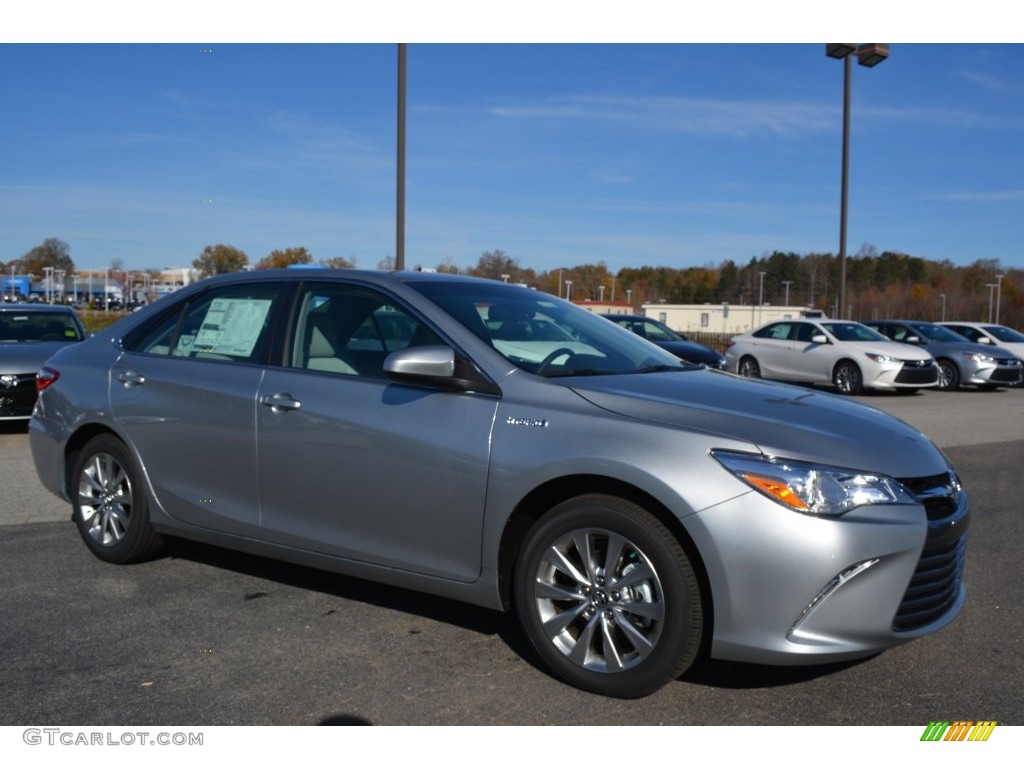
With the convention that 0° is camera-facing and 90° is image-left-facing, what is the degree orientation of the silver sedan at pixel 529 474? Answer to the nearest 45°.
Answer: approximately 315°

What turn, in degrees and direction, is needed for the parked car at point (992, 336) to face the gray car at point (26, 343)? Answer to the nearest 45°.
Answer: approximately 90° to its right

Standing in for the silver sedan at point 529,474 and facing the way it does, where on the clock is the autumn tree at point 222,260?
The autumn tree is roughly at 7 o'clock from the silver sedan.

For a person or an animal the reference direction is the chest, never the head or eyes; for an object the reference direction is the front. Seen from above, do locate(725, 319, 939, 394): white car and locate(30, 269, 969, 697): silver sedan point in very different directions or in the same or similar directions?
same or similar directions

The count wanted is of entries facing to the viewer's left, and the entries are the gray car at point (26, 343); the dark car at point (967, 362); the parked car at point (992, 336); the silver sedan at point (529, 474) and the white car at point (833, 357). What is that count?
0

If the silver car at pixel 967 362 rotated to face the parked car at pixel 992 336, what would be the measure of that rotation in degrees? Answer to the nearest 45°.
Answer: approximately 135° to its left

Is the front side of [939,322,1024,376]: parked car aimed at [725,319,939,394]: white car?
no

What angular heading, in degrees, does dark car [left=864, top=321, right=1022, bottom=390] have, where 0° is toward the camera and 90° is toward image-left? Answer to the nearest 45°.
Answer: approximately 315°

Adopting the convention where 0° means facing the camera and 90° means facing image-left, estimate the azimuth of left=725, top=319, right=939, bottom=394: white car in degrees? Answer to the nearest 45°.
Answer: approximately 315°

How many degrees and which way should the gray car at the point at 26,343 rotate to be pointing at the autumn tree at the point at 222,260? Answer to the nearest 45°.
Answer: approximately 180°

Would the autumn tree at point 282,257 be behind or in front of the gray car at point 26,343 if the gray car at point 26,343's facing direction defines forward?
behind

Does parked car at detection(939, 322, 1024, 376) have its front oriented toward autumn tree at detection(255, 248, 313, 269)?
no

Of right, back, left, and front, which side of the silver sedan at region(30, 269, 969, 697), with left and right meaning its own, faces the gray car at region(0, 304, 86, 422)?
back

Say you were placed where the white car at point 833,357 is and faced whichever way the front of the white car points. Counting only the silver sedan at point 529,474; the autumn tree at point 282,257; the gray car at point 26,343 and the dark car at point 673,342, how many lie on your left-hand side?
0

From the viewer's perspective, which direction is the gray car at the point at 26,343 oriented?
toward the camera

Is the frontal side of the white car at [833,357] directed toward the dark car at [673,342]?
no

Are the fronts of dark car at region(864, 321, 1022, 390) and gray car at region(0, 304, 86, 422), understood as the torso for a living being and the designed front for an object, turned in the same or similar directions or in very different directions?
same or similar directions
